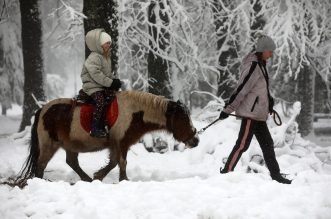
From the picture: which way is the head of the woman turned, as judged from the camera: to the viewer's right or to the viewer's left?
to the viewer's right

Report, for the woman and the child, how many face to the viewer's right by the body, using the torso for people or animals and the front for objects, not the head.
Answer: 2

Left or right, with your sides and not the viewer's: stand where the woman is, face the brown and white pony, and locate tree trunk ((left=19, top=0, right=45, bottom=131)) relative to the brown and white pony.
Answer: right

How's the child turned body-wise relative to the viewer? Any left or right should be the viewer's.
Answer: facing to the right of the viewer

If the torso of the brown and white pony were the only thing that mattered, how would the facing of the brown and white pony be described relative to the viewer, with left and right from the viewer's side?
facing to the right of the viewer

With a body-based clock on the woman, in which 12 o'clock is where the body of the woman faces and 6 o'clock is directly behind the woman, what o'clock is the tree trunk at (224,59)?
The tree trunk is roughly at 9 o'clock from the woman.

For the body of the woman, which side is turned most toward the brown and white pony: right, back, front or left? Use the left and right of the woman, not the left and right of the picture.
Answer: back

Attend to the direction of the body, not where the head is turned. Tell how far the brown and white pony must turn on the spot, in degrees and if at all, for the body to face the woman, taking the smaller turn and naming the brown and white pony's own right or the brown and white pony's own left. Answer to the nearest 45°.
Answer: approximately 45° to the brown and white pony's own right

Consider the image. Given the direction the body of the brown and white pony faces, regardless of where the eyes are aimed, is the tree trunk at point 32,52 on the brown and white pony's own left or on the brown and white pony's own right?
on the brown and white pony's own left

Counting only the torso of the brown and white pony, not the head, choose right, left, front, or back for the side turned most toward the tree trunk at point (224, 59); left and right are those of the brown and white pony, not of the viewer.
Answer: left

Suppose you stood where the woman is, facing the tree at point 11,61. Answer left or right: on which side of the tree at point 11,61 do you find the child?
left

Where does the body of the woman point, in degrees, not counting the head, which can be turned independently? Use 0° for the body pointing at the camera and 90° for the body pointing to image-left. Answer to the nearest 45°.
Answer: approximately 270°
